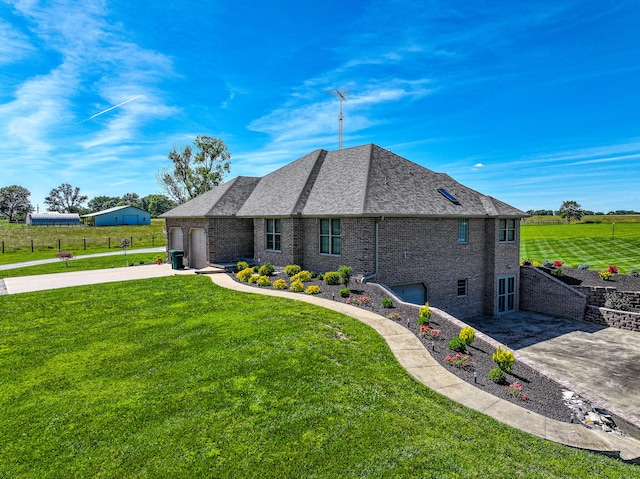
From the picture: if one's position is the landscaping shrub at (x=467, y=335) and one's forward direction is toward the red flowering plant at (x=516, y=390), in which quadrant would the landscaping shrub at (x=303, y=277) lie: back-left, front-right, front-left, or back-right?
back-right

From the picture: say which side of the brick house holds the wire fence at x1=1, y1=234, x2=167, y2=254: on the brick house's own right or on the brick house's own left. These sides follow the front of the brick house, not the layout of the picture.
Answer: on the brick house's own right

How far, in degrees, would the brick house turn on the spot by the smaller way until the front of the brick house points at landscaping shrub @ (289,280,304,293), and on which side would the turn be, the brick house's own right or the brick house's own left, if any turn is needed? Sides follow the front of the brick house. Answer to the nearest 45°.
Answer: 0° — it already faces it

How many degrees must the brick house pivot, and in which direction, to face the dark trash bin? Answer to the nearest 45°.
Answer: approximately 45° to its right

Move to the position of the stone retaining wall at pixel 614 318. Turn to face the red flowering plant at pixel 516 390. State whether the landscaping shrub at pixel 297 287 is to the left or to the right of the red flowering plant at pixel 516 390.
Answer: right

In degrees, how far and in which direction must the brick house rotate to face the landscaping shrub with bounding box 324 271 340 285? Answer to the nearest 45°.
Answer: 0° — it already faces it

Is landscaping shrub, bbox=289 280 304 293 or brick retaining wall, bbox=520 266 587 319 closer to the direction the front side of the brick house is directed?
the landscaping shrub

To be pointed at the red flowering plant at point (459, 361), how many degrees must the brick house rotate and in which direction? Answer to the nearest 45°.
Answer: approximately 45° to its left

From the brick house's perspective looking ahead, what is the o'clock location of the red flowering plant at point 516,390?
The red flowering plant is roughly at 10 o'clock from the brick house.

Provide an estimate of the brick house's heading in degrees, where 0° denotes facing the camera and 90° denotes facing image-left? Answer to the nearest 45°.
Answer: approximately 45°
